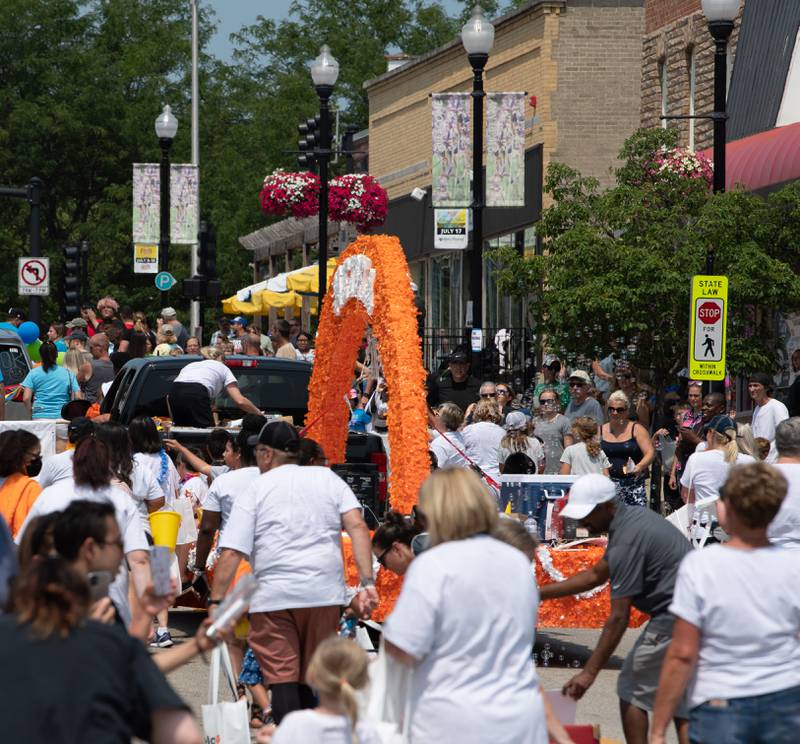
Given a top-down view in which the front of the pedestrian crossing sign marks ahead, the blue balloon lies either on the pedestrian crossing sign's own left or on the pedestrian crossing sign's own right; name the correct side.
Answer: on the pedestrian crossing sign's own right

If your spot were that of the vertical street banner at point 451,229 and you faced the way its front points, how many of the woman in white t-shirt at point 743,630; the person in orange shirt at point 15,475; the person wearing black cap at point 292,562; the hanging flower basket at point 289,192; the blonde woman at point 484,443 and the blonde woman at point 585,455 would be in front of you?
5

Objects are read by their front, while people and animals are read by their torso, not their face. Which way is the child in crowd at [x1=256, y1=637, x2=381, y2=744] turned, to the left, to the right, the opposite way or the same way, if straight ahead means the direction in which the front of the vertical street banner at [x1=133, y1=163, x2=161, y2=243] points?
the opposite way

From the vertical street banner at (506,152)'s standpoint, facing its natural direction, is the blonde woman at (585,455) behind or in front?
in front

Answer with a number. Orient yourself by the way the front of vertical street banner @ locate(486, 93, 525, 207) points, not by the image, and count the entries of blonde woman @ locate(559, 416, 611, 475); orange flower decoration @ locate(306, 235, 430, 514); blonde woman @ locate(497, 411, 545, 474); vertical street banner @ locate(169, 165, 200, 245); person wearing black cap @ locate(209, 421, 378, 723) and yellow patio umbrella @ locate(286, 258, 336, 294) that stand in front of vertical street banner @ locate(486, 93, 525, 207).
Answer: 4

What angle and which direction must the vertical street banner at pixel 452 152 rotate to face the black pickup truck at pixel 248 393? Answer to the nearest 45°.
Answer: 0° — it already faces it

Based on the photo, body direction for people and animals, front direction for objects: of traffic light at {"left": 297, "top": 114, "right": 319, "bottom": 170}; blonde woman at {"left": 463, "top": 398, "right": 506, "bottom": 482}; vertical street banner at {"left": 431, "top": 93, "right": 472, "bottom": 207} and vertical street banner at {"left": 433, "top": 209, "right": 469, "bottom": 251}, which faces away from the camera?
the blonde woman

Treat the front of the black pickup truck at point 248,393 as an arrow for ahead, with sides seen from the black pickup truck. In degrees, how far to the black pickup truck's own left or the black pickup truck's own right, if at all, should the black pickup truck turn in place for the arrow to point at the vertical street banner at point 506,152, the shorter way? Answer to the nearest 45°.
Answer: approximately 90° to the black pickup truck's own right

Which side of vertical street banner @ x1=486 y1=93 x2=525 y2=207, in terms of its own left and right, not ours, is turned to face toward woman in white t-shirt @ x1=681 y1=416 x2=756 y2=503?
front

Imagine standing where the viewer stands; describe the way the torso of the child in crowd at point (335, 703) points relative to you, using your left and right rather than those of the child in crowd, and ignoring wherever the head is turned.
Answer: facing away from the viewer
